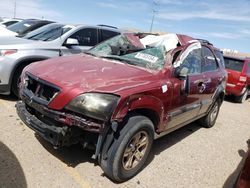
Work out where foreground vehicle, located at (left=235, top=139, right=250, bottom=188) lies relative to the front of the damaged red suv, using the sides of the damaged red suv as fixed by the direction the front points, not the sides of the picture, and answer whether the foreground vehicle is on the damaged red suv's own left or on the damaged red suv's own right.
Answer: on the damaged red suv's own left

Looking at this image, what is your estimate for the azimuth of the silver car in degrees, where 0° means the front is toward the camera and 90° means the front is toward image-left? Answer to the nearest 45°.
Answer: approximately 45°

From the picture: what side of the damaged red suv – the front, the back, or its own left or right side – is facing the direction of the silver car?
right

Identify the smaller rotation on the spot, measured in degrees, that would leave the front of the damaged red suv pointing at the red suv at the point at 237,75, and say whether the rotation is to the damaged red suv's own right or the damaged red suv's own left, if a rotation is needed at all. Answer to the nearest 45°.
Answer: approximately 180°

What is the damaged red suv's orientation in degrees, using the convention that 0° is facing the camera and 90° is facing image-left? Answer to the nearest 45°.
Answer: approximately 45°

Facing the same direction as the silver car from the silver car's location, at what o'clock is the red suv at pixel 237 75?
The red suv is roughly at 7 o'clock from the silver car.

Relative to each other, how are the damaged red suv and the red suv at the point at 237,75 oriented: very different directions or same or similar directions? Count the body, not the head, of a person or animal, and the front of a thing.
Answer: very different directions

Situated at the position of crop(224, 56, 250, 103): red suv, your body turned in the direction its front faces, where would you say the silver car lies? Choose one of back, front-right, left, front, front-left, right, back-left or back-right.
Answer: back
